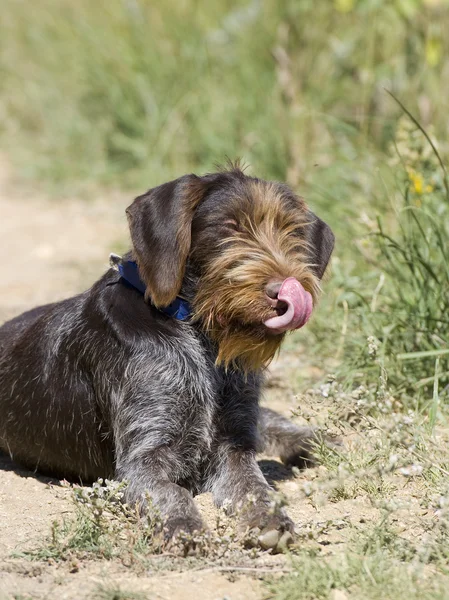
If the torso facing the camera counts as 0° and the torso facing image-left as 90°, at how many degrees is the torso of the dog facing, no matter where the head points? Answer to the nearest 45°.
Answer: approximately 315°

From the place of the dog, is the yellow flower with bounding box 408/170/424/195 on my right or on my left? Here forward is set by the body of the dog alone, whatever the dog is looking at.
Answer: on my left
